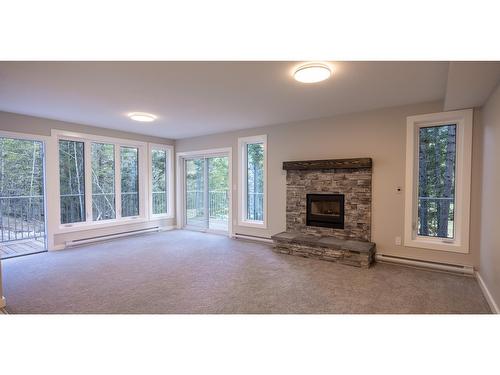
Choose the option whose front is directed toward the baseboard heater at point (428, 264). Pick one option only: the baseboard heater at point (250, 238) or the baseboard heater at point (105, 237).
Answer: the baseboard heater at point (105, 237)

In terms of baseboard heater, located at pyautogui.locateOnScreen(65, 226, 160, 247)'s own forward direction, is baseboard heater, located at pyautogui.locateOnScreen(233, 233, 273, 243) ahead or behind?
ahead

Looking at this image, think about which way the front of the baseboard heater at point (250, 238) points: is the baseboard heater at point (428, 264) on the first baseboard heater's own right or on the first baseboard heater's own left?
on the first baseboard heater's own left

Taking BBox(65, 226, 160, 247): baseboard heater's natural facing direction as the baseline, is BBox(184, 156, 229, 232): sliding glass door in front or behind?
in front

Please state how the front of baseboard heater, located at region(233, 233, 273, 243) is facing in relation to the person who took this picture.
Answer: facing the viewer and to the left of the viewer

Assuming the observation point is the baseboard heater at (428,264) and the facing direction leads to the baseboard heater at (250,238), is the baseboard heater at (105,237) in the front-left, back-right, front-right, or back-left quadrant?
front-left

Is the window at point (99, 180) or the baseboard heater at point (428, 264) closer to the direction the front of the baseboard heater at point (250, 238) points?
the window

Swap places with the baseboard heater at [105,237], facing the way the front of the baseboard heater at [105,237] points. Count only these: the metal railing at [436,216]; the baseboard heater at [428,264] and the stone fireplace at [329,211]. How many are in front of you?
3

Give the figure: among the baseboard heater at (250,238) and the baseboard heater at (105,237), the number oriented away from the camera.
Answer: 0

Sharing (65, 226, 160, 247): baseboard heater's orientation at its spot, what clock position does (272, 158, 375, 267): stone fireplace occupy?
The stone fireplace is roughly at 12 o'clock from the baseboard heater.

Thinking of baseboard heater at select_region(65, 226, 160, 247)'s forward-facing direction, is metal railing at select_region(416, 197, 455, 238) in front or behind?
in front

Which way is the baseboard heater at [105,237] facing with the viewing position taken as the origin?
facing the viewer and to the right of the viewer

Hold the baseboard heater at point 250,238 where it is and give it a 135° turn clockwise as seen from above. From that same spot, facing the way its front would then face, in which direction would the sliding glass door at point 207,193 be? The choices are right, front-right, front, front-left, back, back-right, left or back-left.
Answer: front-left
